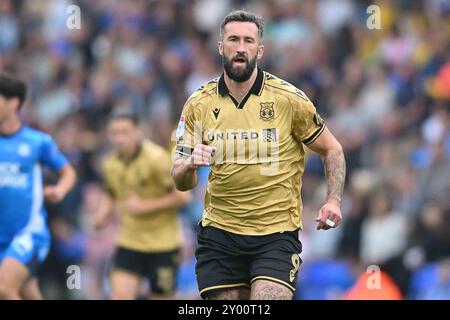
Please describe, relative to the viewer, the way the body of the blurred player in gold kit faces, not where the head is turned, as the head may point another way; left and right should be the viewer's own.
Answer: facing the viewer and to the left of the viewer

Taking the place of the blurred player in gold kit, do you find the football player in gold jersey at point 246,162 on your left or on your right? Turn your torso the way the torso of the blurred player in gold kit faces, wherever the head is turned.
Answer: on your left

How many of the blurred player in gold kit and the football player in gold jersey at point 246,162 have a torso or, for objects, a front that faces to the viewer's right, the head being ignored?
0

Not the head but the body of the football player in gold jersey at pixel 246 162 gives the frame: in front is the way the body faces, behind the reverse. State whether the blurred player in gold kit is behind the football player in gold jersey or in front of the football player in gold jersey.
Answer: behind

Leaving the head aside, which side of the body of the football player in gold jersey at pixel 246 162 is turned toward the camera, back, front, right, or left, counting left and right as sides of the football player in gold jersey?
front
